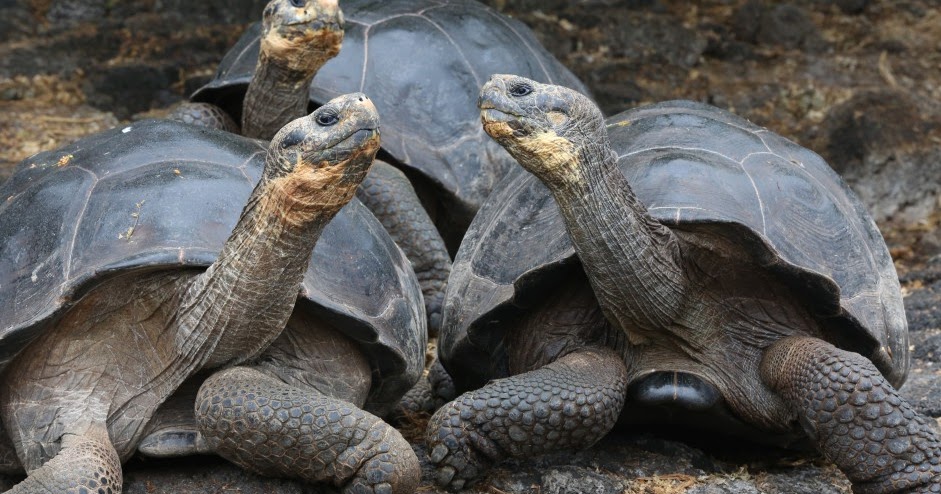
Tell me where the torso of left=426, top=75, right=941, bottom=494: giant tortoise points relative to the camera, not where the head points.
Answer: toward the camera

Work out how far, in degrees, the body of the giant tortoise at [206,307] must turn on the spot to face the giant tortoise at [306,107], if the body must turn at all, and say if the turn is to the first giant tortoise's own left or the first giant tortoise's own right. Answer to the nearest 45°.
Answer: approximately 135° to the first giant tortoise's own left

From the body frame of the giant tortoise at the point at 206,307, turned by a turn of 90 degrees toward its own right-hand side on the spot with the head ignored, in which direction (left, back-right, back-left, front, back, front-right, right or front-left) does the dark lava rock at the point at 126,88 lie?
back-right

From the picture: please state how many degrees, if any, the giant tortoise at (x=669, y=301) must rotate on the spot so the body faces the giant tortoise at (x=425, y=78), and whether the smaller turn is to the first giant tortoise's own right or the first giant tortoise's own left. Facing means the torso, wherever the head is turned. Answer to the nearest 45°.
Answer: approximately 135° to the first giant tortoise's own right

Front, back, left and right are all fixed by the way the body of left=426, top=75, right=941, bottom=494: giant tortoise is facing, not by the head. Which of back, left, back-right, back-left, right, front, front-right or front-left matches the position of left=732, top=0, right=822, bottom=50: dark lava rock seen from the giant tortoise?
back

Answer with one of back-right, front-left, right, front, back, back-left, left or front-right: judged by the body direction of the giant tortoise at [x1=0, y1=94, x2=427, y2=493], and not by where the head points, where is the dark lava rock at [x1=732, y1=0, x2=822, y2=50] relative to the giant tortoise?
left

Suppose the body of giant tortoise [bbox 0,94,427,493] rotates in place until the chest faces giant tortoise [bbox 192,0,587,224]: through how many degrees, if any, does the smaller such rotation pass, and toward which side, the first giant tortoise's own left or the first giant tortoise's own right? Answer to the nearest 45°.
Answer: approximately 135° to the first giant tortoise's own left

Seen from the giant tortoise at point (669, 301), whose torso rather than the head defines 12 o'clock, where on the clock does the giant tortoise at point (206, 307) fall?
the giant tortoise at point (206, 307) is roughly at 2 o'clock from the giant tortoise at point (669, 301).

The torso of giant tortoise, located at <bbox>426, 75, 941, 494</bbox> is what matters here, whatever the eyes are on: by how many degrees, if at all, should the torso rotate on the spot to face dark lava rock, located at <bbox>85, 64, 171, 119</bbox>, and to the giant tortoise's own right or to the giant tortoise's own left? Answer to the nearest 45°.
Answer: approximately 135° to the giant tortoise's own right
